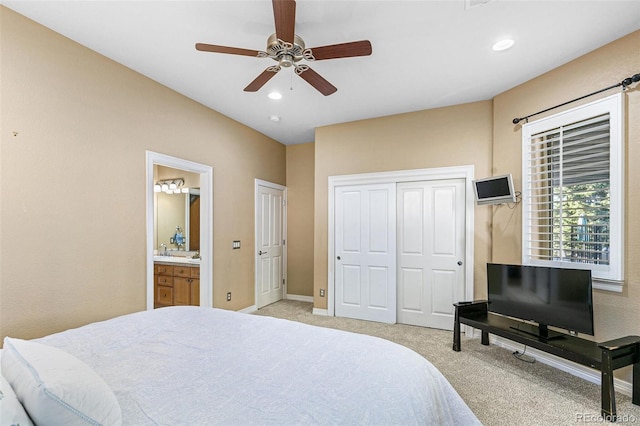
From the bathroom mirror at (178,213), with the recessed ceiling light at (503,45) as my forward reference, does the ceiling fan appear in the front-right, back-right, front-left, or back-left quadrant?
front-right

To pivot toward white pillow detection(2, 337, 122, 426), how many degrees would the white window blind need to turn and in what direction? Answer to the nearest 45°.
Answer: approximately 45° to its left

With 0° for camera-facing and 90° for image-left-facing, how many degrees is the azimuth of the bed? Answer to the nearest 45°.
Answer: approximately 225°

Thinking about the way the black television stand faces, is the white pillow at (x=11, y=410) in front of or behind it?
in front

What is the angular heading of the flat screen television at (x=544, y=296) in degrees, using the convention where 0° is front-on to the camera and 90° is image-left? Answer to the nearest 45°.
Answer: approximately 45°

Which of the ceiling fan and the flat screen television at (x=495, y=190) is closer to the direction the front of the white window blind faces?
the ceiling fan

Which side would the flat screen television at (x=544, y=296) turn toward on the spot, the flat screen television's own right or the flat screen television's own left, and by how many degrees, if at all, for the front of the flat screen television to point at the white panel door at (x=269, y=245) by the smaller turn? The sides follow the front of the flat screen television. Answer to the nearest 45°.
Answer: approximately 45° to the flat screen television's own right

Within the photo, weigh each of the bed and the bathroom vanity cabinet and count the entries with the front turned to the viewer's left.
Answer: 0

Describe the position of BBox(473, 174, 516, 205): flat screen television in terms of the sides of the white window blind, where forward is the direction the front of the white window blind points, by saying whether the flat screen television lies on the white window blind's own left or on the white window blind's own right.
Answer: on the white window blind's own right

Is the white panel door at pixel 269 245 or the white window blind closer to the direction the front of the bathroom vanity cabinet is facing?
the white window blind

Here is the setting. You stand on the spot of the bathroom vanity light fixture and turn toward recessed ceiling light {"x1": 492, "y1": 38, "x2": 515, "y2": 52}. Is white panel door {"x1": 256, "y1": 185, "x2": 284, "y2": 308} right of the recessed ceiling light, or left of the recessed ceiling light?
left

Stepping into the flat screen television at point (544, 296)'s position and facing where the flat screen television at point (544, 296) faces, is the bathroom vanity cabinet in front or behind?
in front

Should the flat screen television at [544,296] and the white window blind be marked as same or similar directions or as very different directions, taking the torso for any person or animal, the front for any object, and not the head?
same or similar directions

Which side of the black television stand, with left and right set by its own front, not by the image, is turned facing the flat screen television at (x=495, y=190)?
right

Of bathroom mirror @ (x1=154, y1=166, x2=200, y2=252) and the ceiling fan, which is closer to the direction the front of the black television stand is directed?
the ceiling fan
